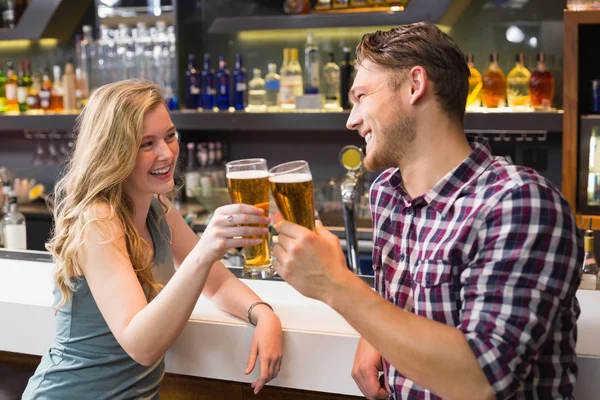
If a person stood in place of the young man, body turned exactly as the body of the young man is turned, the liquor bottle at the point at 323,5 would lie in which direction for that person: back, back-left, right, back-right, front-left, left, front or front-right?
back-right

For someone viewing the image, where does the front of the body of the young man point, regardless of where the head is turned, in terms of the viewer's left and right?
facing the viewer and to the left of the viewer

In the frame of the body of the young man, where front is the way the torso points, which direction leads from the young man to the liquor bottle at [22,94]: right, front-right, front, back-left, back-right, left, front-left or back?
right

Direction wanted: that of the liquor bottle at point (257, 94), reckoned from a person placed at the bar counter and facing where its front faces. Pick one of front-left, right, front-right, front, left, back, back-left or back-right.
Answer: back

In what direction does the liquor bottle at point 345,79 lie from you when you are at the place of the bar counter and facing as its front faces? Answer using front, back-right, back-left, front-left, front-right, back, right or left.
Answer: back

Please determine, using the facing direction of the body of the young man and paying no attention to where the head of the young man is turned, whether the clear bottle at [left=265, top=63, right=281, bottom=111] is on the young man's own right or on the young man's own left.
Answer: on the young man's own right

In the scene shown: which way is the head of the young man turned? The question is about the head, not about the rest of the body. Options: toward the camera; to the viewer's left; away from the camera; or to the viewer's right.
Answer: to the viewer's left

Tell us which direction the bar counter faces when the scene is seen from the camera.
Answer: facing the viewer

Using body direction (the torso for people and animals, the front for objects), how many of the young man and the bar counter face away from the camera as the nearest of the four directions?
0

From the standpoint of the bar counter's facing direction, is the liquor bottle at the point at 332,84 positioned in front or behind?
behind

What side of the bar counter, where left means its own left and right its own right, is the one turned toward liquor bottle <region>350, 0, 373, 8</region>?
back

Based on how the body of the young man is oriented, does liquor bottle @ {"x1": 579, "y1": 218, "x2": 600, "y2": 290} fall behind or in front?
behind

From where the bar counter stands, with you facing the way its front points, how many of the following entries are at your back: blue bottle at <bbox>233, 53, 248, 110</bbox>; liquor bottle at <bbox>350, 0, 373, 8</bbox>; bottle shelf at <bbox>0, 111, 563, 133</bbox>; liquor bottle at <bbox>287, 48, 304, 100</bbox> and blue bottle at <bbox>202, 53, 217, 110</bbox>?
5

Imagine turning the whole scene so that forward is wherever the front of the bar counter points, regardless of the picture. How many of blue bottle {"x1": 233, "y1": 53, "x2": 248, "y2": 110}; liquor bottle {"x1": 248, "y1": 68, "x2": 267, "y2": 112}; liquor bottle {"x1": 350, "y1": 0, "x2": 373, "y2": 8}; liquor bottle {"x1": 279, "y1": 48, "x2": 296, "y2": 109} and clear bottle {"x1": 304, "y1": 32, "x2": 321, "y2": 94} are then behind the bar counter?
5

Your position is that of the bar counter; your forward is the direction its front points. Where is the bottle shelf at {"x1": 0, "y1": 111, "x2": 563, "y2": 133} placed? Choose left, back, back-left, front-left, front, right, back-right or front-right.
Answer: back
